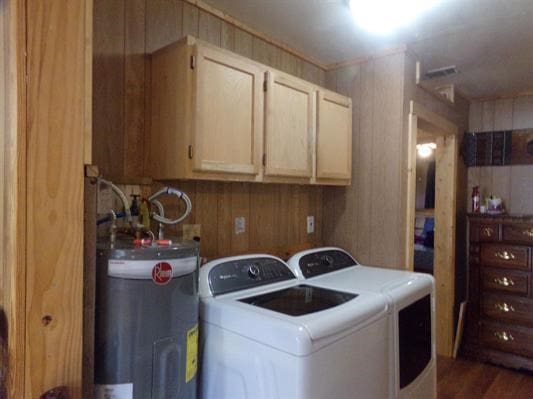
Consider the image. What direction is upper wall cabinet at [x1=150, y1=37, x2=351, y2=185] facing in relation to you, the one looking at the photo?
facing the viewer and to the right of the viewer

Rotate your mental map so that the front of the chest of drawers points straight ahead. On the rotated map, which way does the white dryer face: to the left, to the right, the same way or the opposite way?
to the left

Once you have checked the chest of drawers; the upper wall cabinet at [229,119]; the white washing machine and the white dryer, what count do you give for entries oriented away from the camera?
0

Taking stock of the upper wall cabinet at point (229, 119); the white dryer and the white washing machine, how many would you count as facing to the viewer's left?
0

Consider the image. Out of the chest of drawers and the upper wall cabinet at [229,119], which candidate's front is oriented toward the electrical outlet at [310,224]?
the chest of drawers

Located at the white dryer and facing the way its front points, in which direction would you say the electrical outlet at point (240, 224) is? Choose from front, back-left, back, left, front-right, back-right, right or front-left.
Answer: back-right

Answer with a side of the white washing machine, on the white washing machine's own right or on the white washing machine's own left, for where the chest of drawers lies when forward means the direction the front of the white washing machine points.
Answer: on the white washing machine's own left

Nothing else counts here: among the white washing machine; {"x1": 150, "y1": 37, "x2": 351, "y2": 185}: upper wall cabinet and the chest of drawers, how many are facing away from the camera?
0

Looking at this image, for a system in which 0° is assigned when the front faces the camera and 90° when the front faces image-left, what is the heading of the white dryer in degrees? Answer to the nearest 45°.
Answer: approximately 315°

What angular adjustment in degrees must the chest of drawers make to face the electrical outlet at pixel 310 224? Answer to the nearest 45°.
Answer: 0° — it already faces it

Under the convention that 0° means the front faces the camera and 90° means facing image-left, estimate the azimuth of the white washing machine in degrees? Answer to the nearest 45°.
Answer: approximately 315°

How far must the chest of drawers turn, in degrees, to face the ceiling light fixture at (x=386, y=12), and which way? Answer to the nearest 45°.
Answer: approximately 45° to its left

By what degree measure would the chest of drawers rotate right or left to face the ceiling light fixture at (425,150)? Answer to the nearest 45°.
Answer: approximately 90° to its right

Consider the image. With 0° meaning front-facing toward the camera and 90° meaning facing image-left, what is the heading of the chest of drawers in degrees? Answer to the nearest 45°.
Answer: approximately 45°

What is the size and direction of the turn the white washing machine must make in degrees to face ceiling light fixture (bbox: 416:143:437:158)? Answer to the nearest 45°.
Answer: approximately 90° to its left
